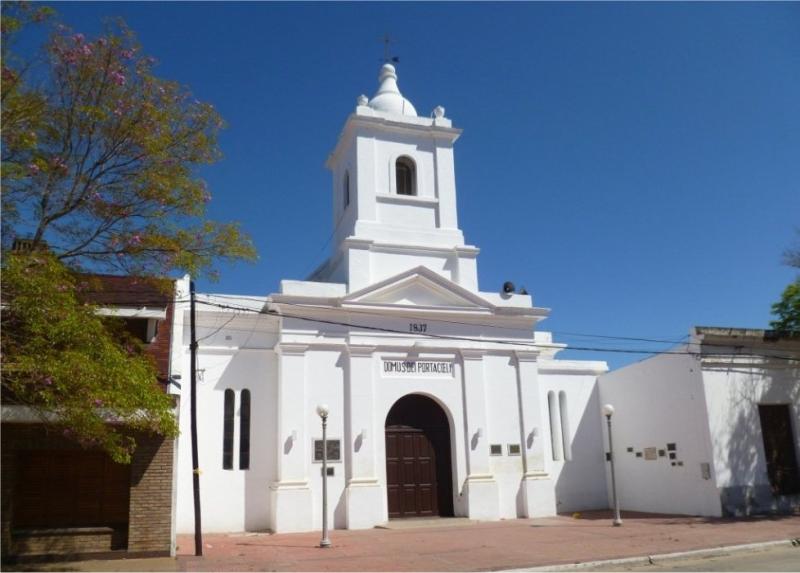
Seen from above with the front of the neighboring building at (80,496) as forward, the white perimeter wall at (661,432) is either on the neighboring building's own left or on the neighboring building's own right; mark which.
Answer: on the neighboring building's own left

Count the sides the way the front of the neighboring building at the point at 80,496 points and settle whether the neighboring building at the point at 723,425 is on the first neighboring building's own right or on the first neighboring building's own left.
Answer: on the first neighboring building's own left

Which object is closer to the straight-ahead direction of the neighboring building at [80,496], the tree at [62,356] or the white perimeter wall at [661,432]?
the tree

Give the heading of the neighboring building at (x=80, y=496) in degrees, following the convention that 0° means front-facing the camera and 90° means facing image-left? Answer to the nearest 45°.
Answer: approximately 0°
